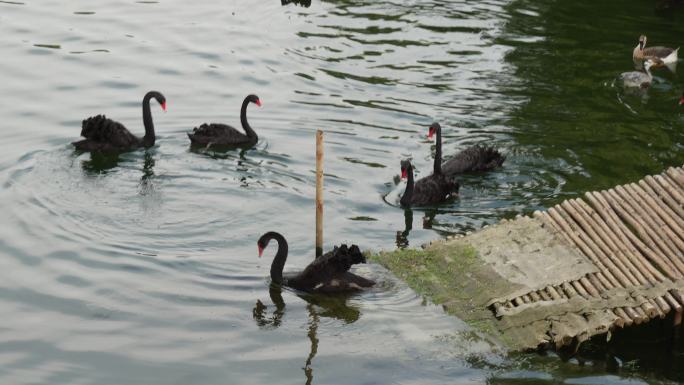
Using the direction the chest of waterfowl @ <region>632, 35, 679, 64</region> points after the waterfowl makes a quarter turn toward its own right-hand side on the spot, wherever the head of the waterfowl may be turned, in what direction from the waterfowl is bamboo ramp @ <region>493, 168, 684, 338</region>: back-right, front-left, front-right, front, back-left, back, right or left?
back

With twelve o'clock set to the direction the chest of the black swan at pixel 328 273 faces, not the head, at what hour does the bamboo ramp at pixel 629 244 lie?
The bamboo ramp is roughly at 6 o'clock from the black swan.

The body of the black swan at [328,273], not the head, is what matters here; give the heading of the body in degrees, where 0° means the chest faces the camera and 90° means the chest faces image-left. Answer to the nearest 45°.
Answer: approximately 90°

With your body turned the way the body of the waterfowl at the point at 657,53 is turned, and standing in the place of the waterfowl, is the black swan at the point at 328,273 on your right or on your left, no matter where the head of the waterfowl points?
on your left

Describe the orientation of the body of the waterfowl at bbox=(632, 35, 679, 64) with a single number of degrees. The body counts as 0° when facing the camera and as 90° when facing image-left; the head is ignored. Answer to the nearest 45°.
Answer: approximately 90°

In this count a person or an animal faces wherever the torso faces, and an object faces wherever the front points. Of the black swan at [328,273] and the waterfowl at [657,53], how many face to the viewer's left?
2

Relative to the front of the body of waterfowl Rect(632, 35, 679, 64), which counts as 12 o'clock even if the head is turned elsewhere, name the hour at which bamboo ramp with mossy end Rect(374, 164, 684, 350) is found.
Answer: The bamboo ramp with mossy end is roughly at 9 o'clock from the waterfowl.

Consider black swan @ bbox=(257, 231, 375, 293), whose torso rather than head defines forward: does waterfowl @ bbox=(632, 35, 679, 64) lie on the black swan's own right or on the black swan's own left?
on the black swan's own right

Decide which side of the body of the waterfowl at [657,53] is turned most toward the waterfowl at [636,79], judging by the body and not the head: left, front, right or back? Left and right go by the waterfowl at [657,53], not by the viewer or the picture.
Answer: left
